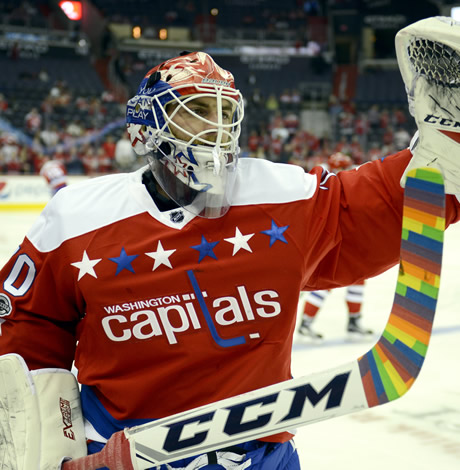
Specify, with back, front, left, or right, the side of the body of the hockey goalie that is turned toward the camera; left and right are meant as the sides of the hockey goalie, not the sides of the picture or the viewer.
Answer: front

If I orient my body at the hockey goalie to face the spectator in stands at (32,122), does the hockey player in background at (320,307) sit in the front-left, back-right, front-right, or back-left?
front-right

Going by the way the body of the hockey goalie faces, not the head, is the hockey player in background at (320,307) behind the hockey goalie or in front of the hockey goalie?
behind

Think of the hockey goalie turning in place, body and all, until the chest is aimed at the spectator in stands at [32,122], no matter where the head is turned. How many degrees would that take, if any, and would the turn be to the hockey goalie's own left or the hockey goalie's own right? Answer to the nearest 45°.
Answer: approximately 180°
